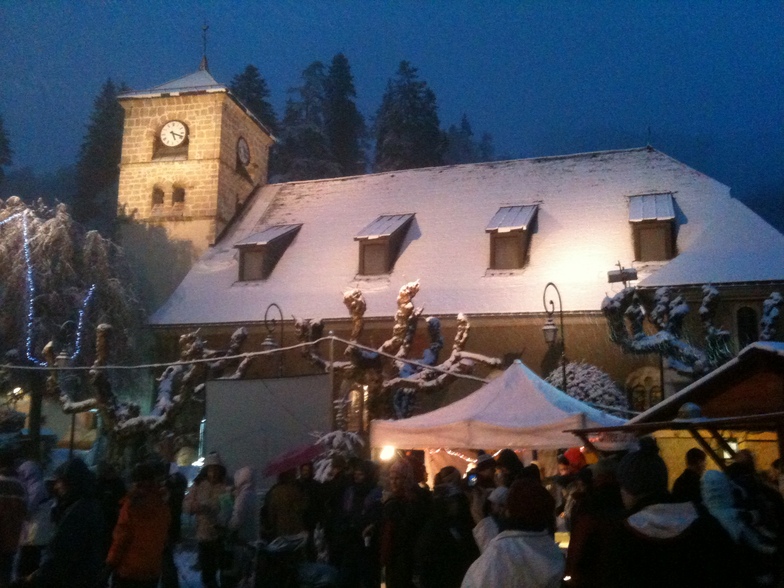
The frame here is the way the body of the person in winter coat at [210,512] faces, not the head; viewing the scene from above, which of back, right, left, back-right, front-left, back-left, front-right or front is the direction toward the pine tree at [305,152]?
back

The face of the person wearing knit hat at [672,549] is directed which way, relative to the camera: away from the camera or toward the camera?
away from the camera

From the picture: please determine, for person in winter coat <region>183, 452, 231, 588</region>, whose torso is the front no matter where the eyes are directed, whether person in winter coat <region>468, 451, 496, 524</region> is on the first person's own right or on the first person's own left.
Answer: on the first person's own left

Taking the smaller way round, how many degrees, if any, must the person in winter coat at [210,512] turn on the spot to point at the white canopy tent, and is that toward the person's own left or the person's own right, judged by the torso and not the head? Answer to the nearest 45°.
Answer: approximately 90° to the person's own left

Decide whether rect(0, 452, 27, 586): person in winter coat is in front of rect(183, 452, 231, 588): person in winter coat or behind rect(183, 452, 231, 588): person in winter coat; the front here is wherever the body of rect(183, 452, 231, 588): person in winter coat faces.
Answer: in front

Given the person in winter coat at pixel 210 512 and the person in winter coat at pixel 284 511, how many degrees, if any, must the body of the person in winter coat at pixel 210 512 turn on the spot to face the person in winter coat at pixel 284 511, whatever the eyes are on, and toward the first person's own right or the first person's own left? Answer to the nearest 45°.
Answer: approximately 45° to the first person's own left

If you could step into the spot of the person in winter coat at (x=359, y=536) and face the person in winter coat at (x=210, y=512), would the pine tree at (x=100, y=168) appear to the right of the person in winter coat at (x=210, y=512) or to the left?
right

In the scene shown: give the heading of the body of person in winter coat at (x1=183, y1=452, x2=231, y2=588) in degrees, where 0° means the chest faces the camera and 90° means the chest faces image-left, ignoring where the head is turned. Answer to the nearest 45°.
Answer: approximately 0°

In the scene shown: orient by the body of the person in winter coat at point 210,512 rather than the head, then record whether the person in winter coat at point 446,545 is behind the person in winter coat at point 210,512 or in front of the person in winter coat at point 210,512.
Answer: in front

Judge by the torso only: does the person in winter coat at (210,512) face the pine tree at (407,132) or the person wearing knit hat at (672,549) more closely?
the person wearing knit hat

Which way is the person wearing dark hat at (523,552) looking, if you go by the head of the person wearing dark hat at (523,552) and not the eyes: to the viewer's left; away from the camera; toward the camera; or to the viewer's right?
away from the camera

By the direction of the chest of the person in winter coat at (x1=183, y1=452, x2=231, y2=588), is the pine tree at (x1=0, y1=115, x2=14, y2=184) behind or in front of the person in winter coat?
behind
